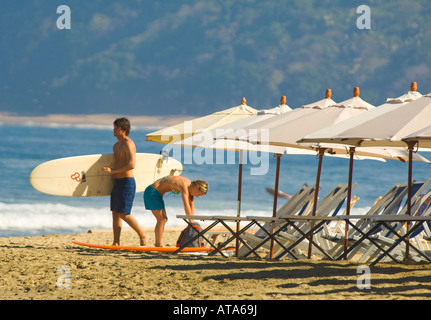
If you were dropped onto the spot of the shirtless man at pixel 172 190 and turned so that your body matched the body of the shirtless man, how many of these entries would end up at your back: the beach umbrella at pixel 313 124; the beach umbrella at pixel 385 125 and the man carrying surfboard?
1

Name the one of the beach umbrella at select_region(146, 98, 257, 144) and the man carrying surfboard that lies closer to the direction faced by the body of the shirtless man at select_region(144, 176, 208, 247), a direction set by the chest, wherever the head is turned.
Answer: the beach umbrella

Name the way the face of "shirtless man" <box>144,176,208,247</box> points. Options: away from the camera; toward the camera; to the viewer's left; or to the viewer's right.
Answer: to the viewer's right

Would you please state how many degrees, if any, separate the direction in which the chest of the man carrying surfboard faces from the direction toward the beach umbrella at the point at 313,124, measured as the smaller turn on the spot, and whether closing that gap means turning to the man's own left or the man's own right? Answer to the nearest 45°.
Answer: approximately 135° to the man's own left

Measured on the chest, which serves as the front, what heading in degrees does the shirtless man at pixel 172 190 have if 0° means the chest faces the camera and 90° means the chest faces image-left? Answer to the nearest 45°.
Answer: approximately 270°

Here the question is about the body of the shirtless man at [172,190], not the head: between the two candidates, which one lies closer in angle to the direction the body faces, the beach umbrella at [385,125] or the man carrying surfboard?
the beach umbrella

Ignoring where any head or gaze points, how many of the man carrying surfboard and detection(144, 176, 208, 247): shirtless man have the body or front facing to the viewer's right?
1
